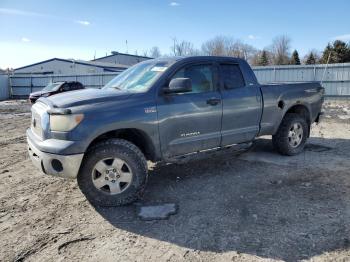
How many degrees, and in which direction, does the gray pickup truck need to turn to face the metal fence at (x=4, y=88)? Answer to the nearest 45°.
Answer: approximately 90° to its right

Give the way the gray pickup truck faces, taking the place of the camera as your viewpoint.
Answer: facing the viewer and to the left of the viewer

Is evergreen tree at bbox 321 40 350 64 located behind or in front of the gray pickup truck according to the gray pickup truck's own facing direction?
behind

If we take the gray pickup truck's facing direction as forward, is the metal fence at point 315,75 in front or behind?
behind

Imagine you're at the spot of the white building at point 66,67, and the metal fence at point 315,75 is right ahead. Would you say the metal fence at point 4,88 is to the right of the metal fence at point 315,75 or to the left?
right
